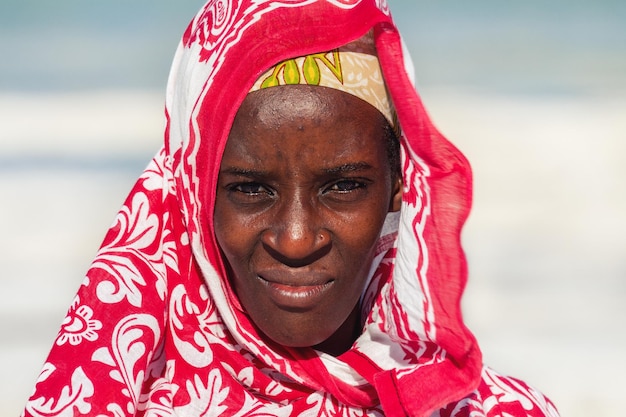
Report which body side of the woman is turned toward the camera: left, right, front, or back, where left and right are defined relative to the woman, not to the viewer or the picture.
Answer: front
